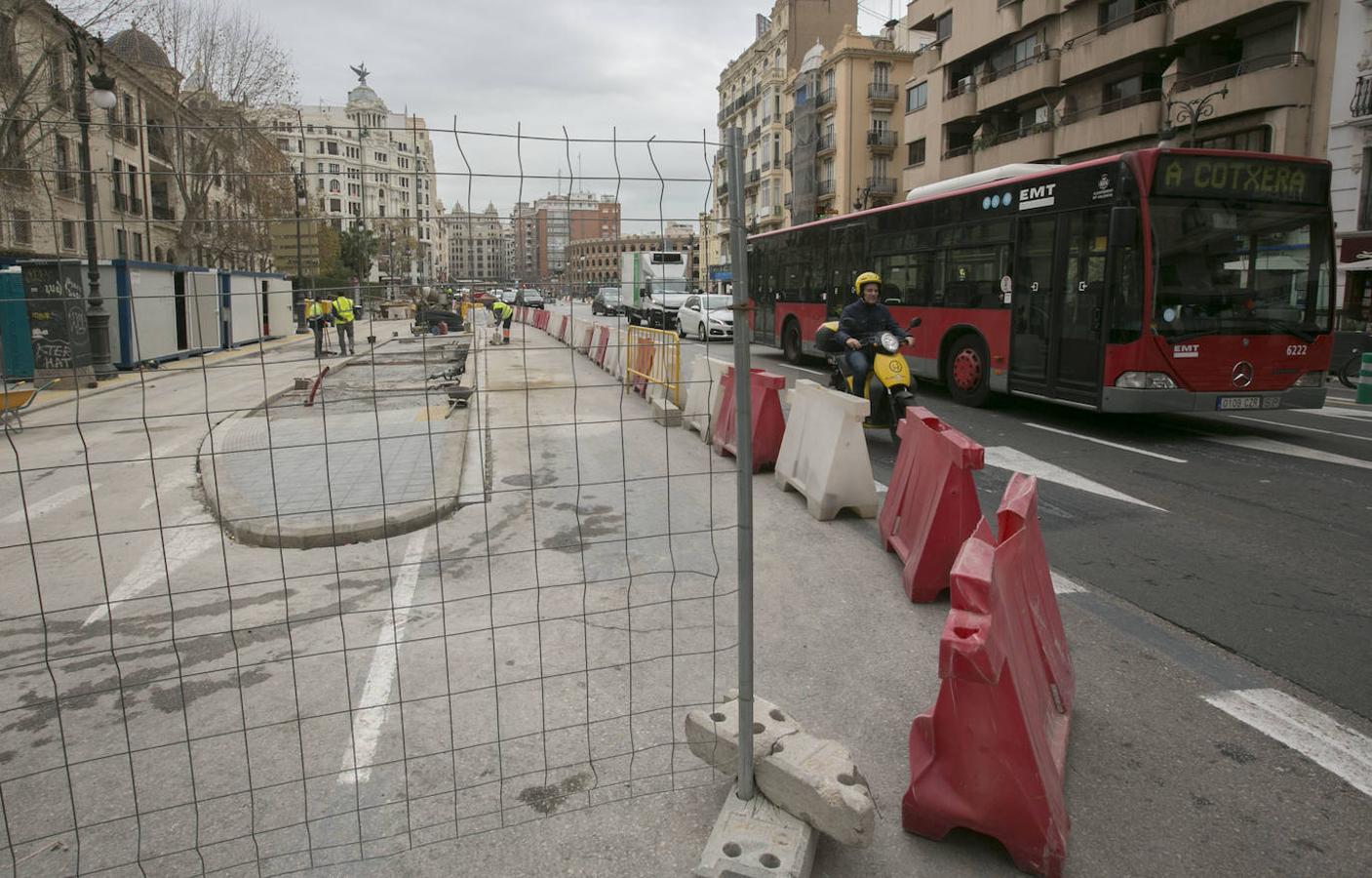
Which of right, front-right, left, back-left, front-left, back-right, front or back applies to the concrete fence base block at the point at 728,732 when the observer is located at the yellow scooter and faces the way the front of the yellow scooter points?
front-right

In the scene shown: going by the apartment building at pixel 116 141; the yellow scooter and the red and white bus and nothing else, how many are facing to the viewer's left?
0

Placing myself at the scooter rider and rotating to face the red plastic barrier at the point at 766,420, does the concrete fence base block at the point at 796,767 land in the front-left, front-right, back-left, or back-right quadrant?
front-left

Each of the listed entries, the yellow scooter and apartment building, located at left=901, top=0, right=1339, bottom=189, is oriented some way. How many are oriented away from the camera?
0

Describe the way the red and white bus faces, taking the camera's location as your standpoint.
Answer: facing the viewer and to the right of the viewer

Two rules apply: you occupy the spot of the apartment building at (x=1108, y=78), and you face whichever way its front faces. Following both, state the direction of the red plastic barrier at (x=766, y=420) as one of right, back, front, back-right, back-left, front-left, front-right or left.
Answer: front-left

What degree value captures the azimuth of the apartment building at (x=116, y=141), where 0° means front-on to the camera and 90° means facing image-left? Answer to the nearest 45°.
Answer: approximately 315°

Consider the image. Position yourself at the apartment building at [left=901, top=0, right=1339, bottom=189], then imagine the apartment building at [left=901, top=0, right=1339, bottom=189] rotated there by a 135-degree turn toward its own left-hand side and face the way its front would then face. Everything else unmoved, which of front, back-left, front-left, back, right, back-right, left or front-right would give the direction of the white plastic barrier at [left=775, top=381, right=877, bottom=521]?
right

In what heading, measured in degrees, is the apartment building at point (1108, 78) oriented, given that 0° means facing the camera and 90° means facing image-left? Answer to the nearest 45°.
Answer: approximately 45°

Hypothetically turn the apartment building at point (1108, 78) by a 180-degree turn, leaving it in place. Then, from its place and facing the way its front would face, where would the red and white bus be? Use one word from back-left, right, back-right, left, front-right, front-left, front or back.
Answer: back-right

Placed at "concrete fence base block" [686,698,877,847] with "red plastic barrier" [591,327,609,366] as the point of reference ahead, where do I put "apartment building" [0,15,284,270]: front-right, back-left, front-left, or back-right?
front-left

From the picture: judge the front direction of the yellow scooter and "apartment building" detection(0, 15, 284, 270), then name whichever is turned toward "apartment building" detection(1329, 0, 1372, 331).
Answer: "apartment building" detection(0, 15, 284, 270)

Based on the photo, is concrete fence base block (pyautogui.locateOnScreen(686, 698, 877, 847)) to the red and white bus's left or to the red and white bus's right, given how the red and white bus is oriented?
on its right

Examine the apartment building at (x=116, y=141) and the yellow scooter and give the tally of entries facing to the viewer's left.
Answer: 0

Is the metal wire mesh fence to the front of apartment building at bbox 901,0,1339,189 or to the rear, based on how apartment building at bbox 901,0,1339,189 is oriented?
to the front
